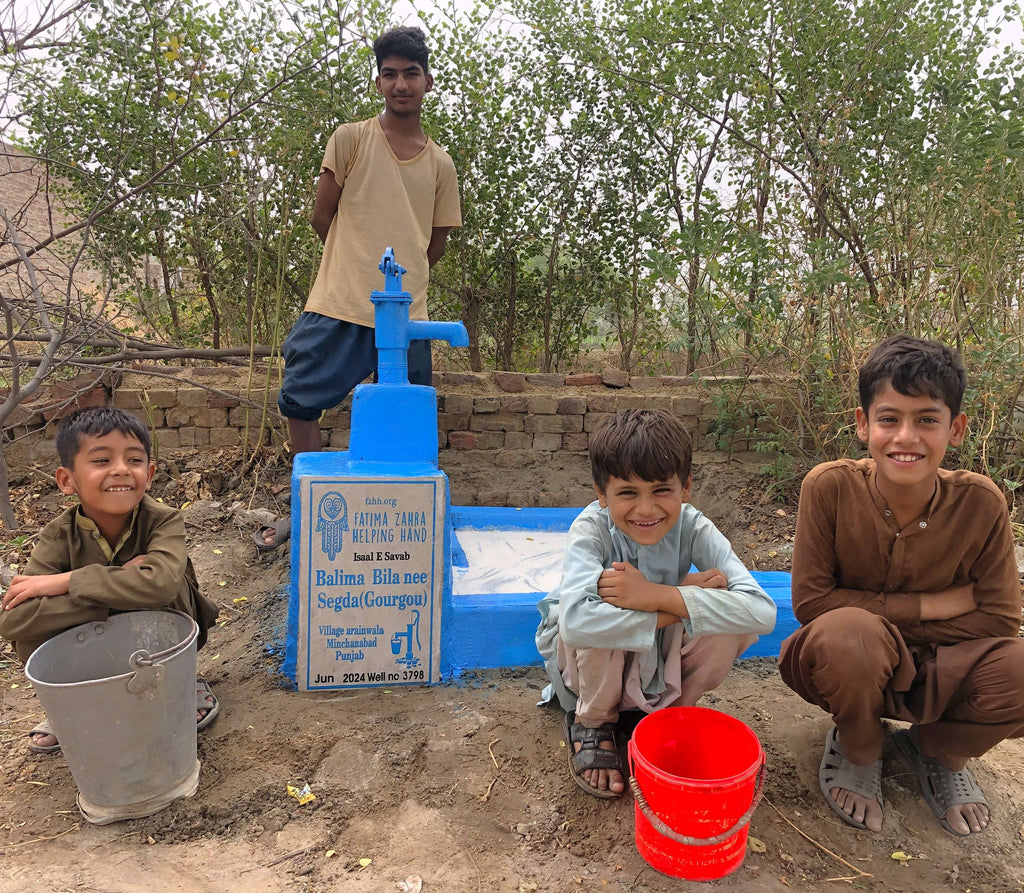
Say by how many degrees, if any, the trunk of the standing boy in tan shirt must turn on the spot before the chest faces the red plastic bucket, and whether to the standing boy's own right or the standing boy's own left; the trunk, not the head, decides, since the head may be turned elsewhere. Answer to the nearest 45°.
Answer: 0° — they already face it

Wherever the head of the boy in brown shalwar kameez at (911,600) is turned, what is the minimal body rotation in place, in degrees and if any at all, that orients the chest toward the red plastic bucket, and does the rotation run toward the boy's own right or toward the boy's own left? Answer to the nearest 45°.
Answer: approximately 45° to the boy's own right

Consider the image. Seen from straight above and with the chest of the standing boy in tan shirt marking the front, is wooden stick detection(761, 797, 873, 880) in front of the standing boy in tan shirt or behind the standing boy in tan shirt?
in front

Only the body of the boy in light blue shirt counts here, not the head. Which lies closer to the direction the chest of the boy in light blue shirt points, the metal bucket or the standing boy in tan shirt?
the metal bucket

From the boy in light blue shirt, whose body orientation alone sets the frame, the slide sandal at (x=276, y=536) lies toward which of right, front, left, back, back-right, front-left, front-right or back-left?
back-right

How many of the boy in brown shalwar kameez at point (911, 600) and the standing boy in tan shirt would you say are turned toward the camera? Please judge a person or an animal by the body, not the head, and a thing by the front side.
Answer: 2
